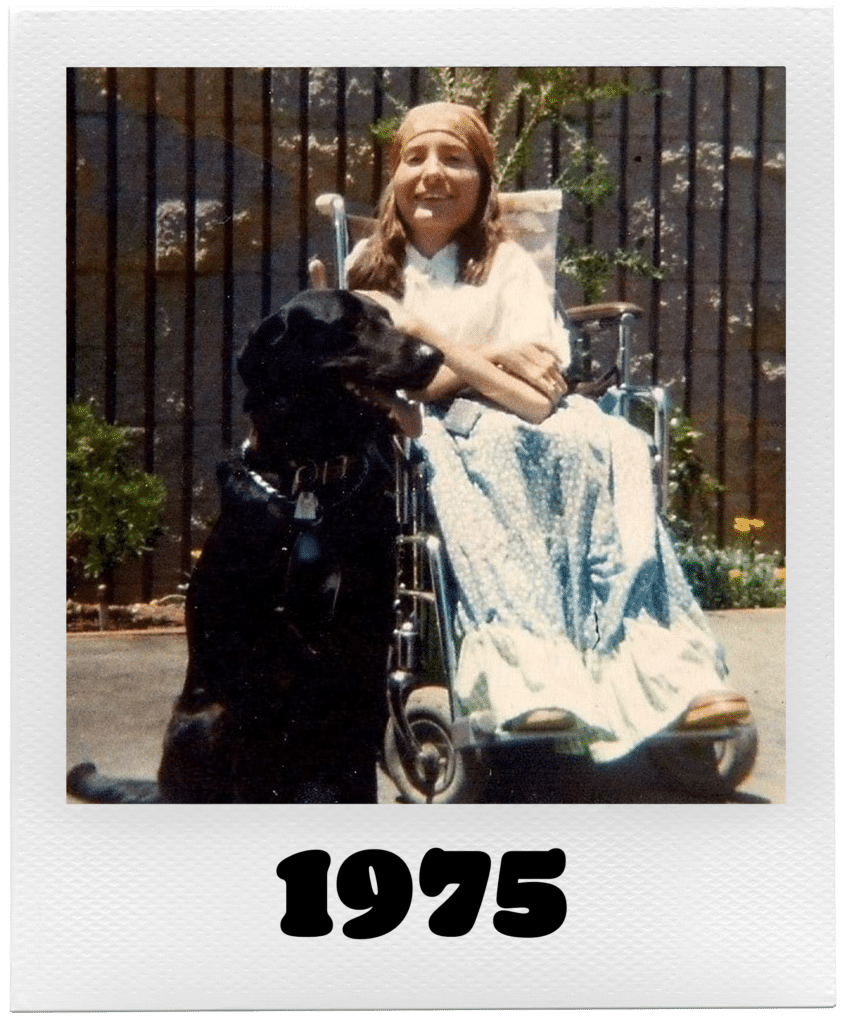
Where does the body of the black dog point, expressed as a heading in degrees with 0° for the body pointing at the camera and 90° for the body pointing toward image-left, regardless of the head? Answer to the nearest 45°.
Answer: approximately 315°

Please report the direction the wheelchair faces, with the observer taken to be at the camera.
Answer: facing the viewer and to the right of the viewer

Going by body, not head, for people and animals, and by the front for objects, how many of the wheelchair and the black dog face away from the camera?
0
